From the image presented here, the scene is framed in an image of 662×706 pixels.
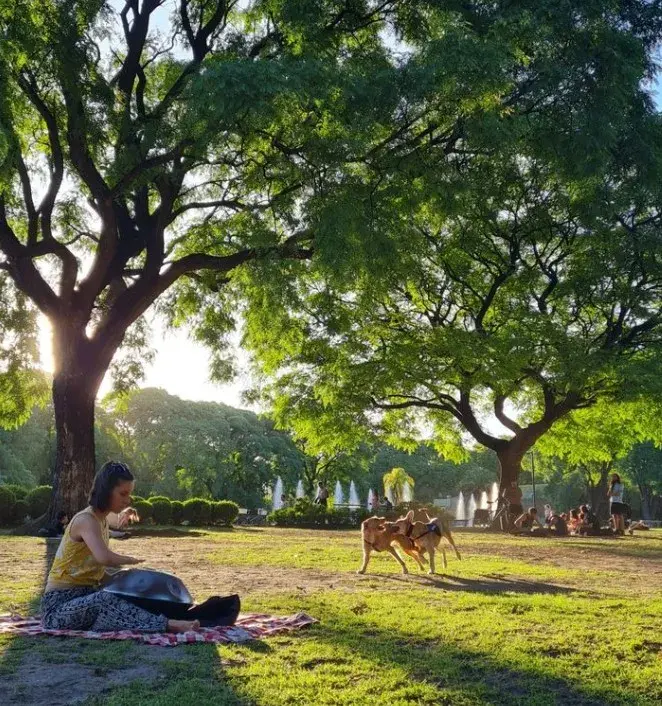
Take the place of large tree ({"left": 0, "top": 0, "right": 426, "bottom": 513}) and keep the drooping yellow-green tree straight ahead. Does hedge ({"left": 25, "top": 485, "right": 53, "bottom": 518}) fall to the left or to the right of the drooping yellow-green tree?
left

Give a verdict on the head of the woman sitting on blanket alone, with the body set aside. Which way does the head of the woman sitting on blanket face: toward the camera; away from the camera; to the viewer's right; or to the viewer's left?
to the viewer's right

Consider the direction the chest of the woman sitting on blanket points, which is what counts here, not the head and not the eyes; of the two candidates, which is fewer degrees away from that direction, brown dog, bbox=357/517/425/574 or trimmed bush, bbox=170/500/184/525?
the brown dog

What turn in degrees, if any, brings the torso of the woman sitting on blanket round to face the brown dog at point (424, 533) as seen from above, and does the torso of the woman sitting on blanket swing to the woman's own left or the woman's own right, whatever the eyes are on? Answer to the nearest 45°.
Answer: approximately 45° to the woman's own left

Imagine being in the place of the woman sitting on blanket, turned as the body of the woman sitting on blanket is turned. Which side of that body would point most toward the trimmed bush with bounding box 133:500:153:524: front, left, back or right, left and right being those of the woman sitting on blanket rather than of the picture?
left

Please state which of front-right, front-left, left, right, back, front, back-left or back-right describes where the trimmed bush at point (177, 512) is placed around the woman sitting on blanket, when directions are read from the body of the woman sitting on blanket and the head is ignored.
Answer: left

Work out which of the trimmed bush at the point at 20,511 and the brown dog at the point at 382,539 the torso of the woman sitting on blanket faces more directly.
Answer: the brown dog

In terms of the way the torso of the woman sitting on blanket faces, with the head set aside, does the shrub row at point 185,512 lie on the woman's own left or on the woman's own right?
on the woman's own left

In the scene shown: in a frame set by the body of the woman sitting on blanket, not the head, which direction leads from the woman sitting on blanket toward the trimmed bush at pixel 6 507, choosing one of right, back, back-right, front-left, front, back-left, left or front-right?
left

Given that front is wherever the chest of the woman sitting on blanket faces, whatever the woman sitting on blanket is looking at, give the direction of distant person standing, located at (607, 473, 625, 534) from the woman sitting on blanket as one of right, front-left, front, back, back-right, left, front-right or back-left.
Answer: front-left

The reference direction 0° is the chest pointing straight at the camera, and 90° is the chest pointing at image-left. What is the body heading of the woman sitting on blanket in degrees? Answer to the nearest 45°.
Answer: approximately 270°

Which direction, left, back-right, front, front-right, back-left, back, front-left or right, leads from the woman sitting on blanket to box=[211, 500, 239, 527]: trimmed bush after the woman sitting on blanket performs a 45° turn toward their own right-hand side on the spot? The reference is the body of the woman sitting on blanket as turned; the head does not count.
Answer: back-left

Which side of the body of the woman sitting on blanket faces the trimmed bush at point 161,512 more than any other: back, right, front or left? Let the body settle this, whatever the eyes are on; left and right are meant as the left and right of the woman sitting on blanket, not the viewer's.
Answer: left

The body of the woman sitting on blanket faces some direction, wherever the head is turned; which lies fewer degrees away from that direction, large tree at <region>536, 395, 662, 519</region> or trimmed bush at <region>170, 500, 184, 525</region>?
the large tree

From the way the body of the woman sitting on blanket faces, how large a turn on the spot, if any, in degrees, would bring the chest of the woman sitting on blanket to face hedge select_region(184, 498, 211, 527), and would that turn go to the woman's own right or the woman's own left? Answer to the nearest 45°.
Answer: approximately 90° to the woman's own left
